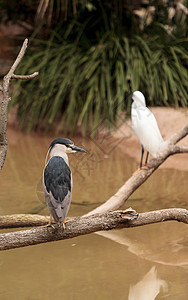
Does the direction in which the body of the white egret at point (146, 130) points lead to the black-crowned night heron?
no

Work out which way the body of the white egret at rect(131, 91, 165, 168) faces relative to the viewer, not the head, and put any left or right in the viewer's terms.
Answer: facing away from the viewer and to the left of the viewer

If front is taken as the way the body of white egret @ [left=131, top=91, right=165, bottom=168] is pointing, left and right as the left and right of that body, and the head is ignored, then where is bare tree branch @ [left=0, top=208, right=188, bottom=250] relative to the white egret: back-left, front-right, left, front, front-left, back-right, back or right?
back-left

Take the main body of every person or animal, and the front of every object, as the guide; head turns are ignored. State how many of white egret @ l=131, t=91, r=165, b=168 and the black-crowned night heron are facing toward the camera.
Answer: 0

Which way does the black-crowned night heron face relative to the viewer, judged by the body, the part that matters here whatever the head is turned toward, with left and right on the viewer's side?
facing away from the viewer
